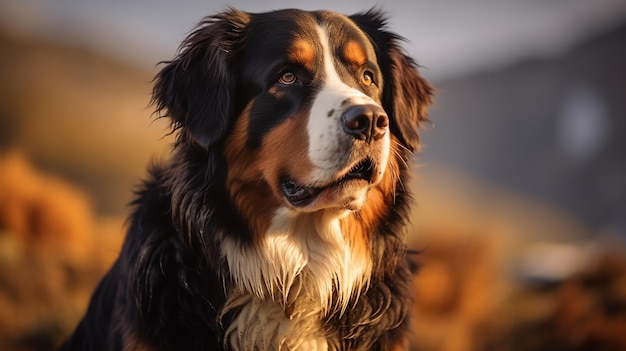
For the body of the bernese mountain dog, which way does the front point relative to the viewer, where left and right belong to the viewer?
facing the viewer and to the right of the viewer
